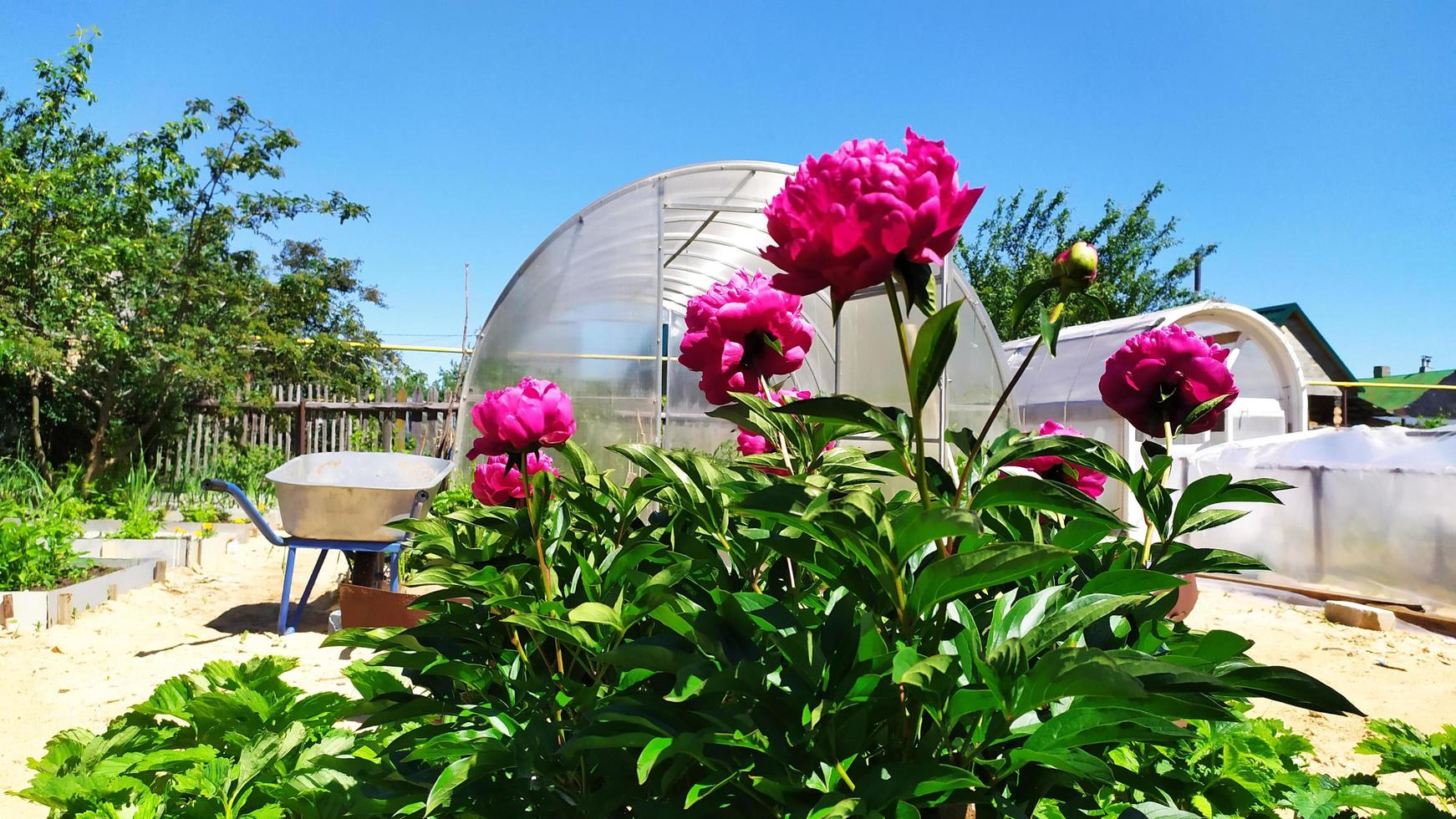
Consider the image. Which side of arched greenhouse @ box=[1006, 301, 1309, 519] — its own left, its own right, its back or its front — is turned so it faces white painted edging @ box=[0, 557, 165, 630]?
right

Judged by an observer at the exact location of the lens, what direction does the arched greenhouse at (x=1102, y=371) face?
facing the viewer and to the right of the viewer

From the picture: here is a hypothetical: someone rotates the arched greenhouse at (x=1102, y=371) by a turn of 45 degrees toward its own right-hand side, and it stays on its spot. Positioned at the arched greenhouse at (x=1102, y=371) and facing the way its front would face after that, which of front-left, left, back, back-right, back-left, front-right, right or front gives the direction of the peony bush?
front

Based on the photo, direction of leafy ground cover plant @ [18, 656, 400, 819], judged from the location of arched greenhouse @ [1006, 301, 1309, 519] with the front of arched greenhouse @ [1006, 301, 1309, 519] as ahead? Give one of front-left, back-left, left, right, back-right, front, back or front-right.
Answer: front-right

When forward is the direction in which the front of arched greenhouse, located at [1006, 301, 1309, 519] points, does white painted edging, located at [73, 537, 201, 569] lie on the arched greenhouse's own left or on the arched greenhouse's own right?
on the arched greenhouse's own right

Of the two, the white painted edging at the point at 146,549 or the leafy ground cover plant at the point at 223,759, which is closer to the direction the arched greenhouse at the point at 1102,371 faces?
the leafy ground cover plant

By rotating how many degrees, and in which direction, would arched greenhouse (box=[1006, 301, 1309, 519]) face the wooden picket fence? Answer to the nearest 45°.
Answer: approximately 90° to its right

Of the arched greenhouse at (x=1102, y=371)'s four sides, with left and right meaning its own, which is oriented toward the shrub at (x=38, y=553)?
right

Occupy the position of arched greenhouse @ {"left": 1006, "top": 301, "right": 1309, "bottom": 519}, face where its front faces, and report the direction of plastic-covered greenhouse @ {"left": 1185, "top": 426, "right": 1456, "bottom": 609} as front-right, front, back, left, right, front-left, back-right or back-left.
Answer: front

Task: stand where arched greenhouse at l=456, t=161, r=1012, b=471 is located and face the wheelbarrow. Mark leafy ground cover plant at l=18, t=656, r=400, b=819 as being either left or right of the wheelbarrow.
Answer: left

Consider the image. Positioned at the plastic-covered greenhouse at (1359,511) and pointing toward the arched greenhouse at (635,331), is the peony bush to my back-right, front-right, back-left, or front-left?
front-left

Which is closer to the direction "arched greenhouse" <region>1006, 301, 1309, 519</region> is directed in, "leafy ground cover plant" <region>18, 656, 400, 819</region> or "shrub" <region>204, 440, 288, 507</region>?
the leafy ground cover plant

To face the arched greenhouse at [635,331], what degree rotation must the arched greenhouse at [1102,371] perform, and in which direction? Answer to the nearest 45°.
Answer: approximately 90° to its right

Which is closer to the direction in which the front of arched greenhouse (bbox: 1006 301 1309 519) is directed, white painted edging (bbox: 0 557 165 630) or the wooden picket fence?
the white painted edging

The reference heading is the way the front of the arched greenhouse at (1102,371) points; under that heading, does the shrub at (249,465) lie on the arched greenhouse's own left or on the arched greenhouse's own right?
on the arched greenhouse's own right

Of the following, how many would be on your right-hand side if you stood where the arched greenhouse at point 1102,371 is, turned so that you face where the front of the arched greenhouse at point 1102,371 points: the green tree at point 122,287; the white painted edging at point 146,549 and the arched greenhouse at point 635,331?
3
